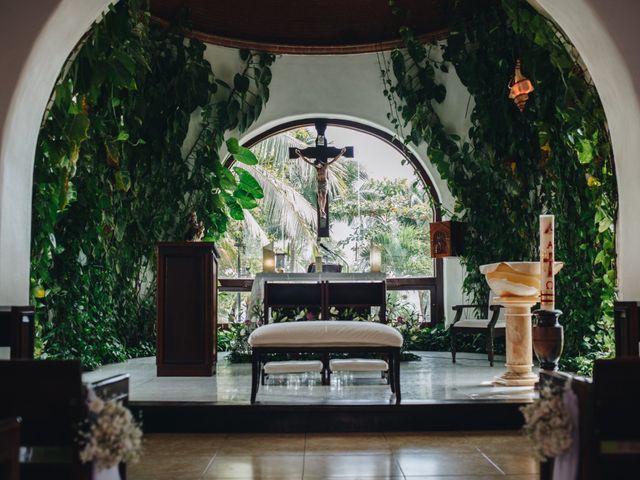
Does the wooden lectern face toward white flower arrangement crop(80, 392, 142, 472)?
yes

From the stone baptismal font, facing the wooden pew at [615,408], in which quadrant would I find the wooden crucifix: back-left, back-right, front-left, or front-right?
back-right

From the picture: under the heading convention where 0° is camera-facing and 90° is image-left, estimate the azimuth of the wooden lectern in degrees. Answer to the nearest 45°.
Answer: approximately 0°

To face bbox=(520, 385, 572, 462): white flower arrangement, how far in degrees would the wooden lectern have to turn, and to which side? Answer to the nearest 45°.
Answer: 0° — it already faces it

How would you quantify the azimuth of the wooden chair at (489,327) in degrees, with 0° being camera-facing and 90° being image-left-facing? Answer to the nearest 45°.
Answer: approximately 45°

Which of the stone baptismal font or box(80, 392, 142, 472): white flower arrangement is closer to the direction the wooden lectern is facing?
the white flower arrangement

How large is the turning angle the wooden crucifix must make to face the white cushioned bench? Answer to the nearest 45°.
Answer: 0° — it already faces it

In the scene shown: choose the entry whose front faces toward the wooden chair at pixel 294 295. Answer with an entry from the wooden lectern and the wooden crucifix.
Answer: the wooden crucifix

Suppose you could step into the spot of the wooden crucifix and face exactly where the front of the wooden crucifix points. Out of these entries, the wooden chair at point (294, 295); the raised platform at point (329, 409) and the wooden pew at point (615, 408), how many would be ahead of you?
3

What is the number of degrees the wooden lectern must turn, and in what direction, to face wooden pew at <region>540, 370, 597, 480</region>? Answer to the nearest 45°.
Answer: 0° — it already faces it

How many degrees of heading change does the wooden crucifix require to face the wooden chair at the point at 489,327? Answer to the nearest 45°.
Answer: approximately 45° to its left

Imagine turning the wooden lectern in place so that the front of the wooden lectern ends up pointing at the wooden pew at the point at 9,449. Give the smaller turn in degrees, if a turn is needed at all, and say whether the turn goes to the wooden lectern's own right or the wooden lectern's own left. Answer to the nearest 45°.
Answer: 0° — it already faces it

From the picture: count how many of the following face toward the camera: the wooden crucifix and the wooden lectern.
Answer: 2
